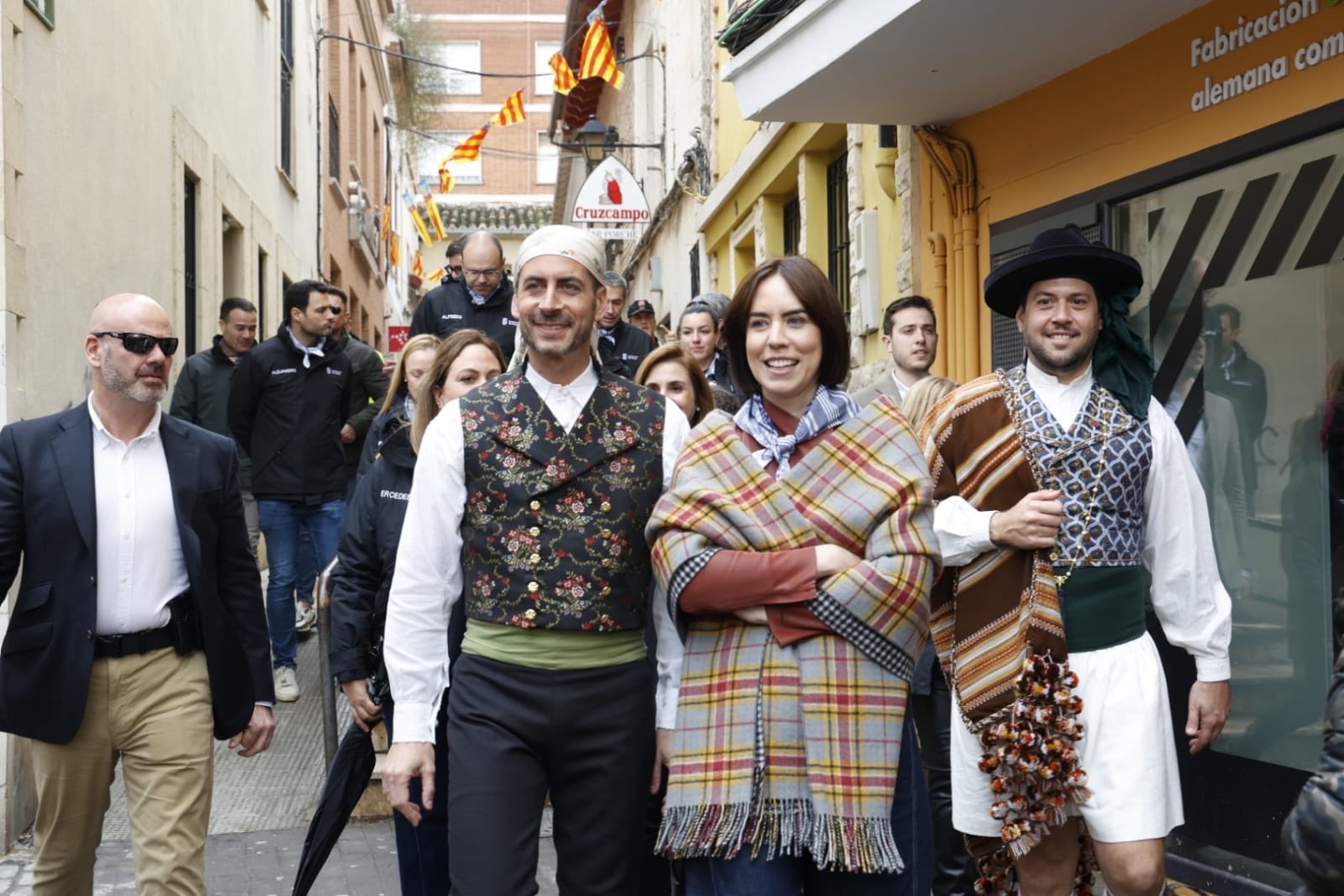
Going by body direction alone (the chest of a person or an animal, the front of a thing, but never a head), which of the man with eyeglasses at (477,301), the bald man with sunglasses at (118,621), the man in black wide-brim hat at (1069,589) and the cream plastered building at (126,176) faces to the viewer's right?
the cream plastered building

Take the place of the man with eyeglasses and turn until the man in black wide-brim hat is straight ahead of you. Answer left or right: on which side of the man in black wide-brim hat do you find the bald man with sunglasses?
right

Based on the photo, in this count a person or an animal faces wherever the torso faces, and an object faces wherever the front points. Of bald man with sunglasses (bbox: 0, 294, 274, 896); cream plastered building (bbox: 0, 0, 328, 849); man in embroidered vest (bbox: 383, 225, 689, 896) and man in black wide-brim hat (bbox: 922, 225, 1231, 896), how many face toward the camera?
3

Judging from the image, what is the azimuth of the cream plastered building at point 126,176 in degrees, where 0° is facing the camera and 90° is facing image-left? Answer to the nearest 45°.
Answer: approximately 270°

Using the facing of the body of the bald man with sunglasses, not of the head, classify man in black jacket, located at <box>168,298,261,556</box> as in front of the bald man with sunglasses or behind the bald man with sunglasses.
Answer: behind

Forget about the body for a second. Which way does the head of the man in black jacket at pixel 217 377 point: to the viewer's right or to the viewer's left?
to the viewer's right

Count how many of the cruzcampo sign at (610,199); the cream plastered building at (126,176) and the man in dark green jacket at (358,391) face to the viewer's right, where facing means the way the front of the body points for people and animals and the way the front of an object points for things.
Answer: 1

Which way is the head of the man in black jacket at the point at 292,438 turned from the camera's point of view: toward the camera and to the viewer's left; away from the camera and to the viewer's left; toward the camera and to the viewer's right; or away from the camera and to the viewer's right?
toward the camera and to the viewer's right

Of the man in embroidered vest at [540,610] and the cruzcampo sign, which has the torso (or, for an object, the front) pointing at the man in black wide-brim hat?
the cruzcampo sign

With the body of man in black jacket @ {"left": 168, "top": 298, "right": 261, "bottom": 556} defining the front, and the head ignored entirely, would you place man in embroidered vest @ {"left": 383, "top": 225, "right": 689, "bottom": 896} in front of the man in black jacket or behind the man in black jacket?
in front

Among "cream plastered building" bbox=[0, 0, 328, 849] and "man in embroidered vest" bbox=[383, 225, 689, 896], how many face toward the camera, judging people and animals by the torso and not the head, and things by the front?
1
